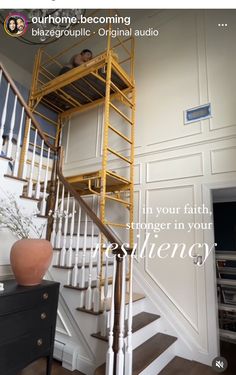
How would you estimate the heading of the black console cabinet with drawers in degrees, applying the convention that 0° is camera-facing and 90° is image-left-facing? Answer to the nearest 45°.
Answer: approximately 315°

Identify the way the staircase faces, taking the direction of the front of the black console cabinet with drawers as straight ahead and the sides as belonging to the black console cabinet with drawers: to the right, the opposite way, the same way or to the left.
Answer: the same way

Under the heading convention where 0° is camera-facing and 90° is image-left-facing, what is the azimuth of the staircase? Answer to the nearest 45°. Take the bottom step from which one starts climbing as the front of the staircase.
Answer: approximately 315°
